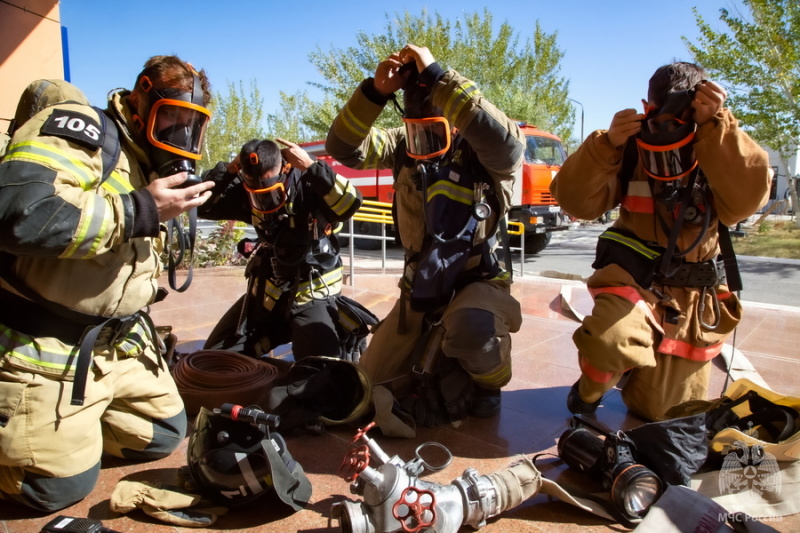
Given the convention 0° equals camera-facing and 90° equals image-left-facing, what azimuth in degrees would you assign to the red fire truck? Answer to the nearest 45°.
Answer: approximately 315°

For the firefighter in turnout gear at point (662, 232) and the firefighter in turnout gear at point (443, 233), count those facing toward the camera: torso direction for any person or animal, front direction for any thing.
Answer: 2

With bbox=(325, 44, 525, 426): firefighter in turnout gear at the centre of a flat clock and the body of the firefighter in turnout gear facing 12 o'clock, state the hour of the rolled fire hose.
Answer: The rolled fire hose is roughly at 3 o'clock from the firefighter in turnout gear.

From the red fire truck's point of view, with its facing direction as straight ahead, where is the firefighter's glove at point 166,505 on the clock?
The firefighter's glove is roughly at 2 o'clock from the red fire truck.

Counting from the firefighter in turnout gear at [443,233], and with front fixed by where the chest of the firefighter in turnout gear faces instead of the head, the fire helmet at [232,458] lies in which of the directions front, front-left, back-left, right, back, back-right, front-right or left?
front-right

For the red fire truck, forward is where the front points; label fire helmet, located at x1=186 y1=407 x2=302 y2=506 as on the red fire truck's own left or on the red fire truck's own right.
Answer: on the red fire truck's own right

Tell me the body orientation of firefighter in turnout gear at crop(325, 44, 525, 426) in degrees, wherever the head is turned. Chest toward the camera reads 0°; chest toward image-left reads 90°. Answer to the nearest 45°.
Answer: approximately 0°
